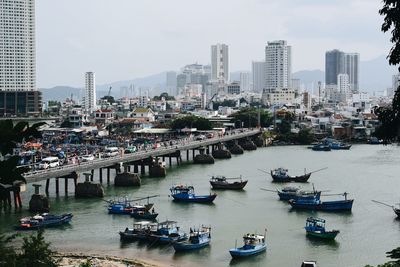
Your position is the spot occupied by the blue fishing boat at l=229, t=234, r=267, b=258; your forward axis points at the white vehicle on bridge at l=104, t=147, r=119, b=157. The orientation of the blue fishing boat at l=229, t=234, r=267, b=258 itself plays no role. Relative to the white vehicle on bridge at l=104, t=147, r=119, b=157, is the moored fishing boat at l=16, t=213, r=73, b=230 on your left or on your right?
left

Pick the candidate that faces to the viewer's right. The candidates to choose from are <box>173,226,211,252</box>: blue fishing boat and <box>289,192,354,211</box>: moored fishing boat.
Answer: the moored fishing boat

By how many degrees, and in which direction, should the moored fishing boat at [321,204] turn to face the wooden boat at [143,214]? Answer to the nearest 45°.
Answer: approximately 135° to its right

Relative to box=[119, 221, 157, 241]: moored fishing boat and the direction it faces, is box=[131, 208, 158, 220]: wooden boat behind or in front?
behind

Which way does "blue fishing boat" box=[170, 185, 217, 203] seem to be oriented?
to the viewer's right

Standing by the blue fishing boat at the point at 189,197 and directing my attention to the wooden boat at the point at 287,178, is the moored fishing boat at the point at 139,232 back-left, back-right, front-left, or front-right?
back-right
